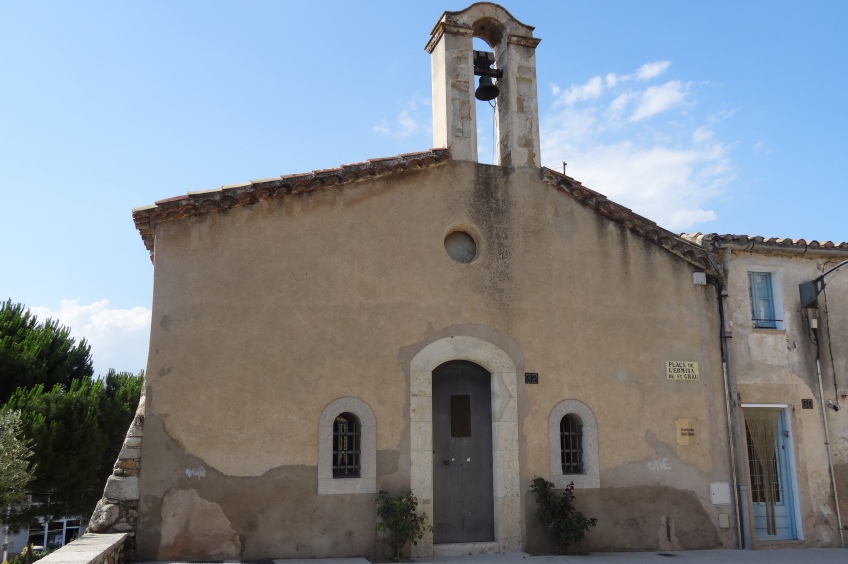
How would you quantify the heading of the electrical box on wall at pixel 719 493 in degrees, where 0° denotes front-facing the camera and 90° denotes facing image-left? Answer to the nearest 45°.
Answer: approximately 0°

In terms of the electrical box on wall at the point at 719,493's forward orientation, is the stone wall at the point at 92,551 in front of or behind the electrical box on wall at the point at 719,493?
in front

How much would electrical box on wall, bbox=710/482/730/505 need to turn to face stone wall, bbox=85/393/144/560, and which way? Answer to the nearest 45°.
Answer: approximately 45° to its right

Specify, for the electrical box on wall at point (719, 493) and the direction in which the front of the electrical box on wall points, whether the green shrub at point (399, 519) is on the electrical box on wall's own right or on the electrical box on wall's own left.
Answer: on the electrical box on wall's own right
